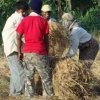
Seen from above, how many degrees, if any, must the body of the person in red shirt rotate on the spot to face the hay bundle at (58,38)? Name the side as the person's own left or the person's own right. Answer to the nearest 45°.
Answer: approximately 45° to the person's own right

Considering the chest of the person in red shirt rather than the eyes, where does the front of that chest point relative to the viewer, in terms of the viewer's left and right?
facing away from the viewer
